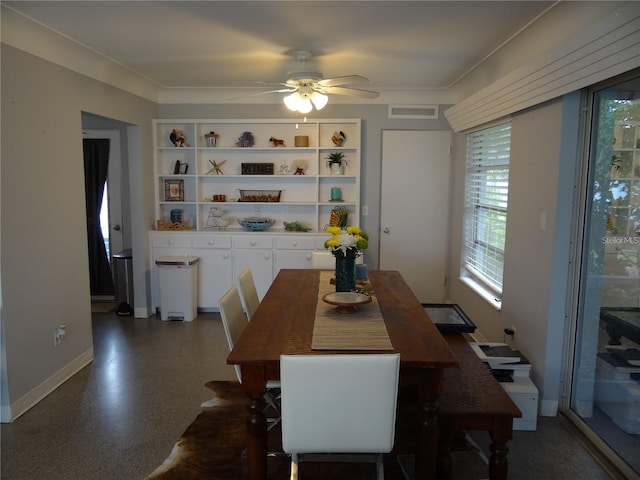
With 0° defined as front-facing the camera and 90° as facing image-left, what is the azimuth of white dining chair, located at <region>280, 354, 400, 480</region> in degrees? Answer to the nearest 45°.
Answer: approximately 180°

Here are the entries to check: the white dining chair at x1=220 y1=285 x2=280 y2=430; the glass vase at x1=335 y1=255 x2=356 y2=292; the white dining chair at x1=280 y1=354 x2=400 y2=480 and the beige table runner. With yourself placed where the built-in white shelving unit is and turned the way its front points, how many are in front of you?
4

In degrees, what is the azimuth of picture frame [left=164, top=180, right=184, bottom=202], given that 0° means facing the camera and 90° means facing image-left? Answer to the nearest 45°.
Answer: approximately 0°

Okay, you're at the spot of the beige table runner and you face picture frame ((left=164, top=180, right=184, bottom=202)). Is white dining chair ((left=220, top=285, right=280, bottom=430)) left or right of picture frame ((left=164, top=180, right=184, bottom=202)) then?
left

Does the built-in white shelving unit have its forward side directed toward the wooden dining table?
yes

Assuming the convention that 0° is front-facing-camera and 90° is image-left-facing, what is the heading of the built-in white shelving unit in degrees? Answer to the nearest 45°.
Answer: approximately 0°

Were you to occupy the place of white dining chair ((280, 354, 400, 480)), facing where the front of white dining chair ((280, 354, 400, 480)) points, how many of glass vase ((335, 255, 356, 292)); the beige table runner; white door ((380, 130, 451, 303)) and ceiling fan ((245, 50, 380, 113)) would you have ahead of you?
4

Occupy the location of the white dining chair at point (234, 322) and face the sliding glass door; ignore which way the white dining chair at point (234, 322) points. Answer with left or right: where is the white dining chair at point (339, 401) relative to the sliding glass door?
right

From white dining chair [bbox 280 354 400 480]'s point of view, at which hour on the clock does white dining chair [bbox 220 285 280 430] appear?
white dining chair [bbox 220 285 280 430] is roughly at 11 o'clock from white dining chair [bbox 280 354 400 480].

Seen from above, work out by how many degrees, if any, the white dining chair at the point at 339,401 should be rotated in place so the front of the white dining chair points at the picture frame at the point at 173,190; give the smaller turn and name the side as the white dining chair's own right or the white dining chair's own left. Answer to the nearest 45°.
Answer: approximately 45° to the white dining chair's own left

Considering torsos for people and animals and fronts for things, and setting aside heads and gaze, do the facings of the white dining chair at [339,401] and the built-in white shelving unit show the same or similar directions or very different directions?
very different directions
